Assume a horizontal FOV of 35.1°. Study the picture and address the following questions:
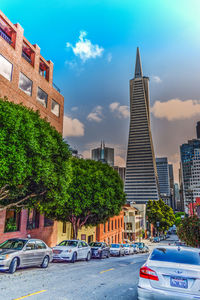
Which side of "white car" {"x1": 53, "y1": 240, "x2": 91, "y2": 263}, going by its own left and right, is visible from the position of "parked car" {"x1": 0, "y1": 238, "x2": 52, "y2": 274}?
front

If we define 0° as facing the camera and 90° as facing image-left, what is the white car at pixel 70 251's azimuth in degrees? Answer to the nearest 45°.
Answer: approximately 45°

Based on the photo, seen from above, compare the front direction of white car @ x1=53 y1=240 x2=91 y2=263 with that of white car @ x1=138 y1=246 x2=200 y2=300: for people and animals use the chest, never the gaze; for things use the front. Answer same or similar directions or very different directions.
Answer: very different directions

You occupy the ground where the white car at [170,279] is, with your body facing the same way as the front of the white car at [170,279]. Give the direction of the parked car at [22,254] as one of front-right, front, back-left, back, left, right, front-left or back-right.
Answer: front-left

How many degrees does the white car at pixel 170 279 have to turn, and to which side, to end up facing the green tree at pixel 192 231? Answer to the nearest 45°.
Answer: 0° — it already faces it

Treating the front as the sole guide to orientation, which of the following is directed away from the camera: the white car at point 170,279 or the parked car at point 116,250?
the white car

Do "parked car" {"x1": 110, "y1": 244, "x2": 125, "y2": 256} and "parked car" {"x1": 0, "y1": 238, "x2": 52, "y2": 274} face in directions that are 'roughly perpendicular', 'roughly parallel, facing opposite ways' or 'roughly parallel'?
roughly parallel

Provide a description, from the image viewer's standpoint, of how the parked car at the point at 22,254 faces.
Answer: facing the viewer and to the left of the viewer

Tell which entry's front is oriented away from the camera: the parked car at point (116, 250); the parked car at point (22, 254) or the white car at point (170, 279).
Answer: the white car

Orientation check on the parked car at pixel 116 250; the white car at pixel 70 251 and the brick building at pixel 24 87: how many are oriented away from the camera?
0

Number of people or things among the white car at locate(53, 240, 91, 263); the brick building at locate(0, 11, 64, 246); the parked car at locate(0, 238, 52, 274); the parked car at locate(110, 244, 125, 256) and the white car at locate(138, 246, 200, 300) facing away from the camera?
1

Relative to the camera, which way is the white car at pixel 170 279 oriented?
away from the camera

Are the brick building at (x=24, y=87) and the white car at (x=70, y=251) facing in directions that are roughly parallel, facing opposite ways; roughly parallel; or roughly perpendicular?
roughly perpendicular

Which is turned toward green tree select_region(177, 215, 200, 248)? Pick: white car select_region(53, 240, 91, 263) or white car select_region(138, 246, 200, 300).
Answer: white car select_region(138, 246, 200, 300)

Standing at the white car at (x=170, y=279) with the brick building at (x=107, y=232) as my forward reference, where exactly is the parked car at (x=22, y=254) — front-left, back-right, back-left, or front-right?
front-left

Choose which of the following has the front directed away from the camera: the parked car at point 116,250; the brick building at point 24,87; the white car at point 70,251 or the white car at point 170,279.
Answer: the white car at point 170,279
